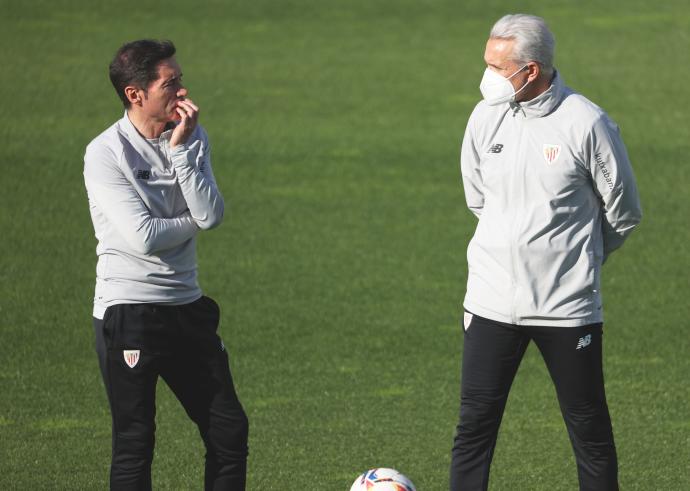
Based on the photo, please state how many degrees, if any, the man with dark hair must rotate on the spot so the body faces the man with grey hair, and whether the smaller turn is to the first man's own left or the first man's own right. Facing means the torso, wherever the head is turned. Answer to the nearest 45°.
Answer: approximately 45° to the first man's own left

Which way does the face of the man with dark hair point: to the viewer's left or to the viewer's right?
to the viewer's right

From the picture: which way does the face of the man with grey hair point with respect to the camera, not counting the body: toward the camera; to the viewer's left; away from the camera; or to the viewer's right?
to the viewer's left

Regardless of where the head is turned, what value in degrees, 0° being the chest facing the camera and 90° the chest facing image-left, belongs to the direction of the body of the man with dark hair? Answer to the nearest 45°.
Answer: approximately 315°
